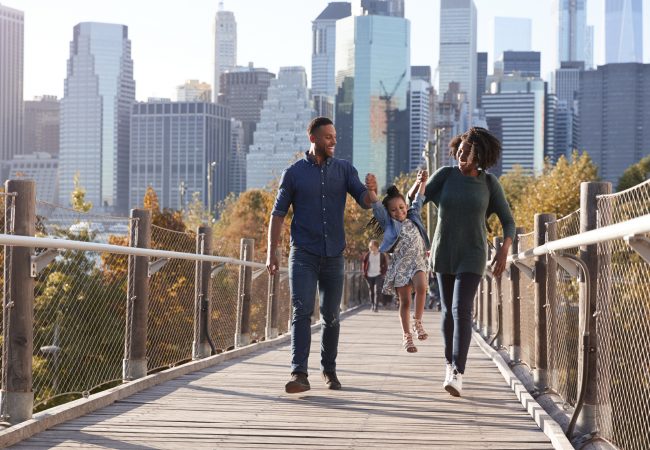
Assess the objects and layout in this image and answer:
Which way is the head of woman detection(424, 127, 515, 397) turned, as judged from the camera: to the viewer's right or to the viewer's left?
to the viewer's left

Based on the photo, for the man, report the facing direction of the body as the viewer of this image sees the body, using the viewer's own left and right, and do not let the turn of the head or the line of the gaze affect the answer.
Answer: facing the viewer

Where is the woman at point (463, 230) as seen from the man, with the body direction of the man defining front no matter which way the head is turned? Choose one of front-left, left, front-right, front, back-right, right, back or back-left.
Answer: left

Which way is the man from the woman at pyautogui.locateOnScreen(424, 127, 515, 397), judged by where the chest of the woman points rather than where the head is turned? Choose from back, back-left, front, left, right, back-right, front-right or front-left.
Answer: right

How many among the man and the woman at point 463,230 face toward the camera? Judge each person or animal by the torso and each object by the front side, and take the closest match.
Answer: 2

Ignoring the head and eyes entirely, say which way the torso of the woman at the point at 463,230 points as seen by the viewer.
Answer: toward the camera

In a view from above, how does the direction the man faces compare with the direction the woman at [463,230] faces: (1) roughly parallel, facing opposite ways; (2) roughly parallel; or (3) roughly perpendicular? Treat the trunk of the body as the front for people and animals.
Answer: roughly parallel

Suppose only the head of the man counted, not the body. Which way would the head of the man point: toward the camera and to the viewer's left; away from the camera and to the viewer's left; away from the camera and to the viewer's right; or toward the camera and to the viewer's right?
toward the camera and to the viewer's right
